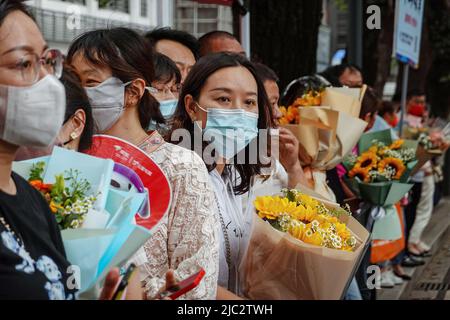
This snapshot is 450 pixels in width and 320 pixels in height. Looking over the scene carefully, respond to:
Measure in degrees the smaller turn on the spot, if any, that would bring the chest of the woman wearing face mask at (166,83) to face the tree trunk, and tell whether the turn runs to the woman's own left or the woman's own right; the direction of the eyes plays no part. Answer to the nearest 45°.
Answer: approximately 135° to the woman's own left

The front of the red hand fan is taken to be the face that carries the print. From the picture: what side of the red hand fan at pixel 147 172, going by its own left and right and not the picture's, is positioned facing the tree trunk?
back

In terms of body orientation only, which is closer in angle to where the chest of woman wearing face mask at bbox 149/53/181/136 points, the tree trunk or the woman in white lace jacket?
the woman in white lace jacket

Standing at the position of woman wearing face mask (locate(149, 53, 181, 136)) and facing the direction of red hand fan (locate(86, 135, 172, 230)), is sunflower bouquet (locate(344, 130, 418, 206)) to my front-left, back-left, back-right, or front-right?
back-left

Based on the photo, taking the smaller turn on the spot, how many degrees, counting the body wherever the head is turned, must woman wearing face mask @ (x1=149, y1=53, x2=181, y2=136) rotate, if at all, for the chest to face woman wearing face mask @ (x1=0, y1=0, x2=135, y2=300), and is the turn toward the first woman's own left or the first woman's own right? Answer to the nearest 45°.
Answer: approximately 45° to the first woman's own right

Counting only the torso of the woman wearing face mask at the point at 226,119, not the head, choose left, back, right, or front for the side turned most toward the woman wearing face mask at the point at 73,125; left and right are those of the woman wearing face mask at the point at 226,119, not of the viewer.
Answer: right

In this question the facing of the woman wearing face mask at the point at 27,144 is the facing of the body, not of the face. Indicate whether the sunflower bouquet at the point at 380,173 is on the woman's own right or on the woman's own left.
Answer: on the woman's own left

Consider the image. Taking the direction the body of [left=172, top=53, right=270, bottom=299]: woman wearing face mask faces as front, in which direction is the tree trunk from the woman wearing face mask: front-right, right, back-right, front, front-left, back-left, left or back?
back-left
